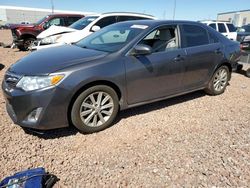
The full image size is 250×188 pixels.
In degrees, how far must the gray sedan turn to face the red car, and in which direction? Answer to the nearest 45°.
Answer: approximately 90° to its right

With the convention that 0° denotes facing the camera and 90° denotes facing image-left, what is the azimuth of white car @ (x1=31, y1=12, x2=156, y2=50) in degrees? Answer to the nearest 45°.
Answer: approximately 45°

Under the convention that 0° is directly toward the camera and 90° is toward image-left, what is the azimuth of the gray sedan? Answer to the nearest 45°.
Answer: approximately 45°

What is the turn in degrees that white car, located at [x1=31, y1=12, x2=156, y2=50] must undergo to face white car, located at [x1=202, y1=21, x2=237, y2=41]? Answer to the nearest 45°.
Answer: approximately 180°

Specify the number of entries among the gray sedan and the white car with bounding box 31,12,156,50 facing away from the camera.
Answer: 0

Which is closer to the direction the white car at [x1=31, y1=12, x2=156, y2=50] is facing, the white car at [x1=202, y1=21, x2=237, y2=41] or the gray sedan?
the gray sedan

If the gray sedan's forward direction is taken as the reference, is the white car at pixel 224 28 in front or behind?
behind

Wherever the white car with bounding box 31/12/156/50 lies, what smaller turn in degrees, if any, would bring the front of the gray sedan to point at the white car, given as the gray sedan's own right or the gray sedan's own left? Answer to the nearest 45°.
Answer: approximately 135° to the gray sedan's own right

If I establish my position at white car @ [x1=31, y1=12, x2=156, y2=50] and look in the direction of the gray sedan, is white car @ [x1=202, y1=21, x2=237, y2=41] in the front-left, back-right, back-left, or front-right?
back-left

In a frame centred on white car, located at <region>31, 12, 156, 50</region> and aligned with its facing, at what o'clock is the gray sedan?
The gray sedan is roughly at 10 o'clock from the white car.
